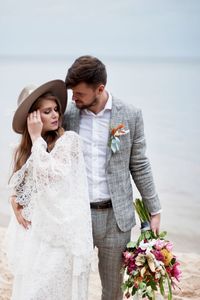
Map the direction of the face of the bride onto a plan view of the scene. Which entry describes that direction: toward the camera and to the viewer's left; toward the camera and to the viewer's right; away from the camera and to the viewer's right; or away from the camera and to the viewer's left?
toward the camera and to the viewer's right

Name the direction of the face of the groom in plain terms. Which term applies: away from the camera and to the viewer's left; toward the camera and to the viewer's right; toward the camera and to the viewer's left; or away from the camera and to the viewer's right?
toward the camera and to the viewer's left

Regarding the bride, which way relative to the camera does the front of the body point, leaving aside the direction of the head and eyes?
toward the camera
